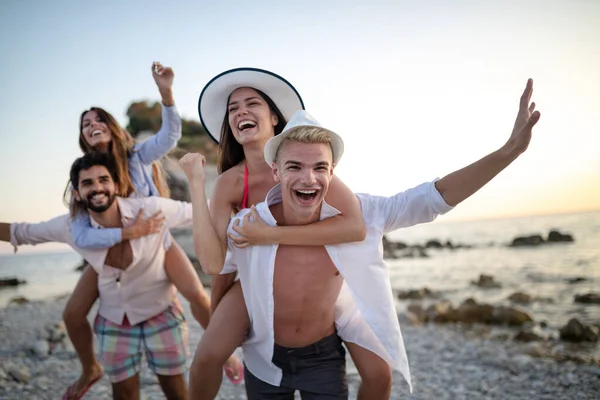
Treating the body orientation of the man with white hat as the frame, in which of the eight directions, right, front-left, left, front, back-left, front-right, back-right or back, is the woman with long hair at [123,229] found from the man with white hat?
back-right

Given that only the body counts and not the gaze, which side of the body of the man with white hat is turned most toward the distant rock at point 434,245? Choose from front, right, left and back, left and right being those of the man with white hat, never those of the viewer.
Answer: back

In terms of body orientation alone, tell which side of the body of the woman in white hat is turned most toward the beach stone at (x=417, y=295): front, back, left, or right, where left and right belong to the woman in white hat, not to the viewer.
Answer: back

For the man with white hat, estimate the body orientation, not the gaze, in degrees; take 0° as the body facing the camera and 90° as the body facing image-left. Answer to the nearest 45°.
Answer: approximately 0°

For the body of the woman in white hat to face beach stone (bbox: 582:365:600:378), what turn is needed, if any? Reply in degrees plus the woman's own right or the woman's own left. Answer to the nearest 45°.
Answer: approximately 135° to the woman's own left

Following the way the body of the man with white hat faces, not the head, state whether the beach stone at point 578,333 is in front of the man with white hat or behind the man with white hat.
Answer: behind

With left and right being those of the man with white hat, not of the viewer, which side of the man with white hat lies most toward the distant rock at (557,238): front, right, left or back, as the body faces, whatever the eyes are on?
back

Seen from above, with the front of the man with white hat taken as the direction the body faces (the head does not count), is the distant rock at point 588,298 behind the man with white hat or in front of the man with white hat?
behind

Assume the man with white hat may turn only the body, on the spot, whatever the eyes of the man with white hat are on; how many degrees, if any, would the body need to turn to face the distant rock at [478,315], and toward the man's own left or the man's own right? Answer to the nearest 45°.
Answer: approximately 180°

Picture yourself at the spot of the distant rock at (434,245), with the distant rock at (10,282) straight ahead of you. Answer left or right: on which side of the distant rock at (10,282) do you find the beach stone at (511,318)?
left

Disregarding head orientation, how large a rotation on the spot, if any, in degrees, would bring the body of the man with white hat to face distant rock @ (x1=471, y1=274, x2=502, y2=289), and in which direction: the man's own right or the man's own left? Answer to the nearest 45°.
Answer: approximately 180°
